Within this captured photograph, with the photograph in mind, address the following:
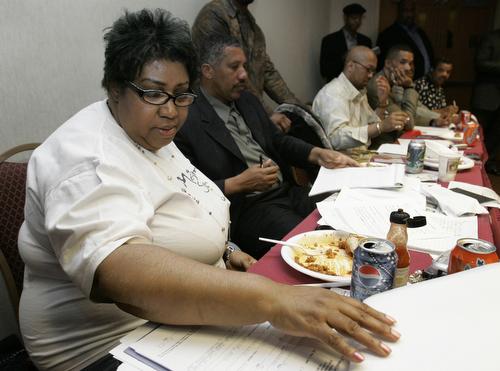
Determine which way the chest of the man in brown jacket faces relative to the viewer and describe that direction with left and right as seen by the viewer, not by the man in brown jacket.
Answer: facing the viewer and to the right of the viewer

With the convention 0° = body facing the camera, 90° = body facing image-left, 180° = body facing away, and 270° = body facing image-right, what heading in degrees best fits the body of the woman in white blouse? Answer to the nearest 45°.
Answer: approximately 315°

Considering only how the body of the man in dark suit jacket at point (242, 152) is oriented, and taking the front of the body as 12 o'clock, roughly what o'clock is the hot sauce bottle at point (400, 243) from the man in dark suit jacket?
The hot sauce bottle is roughly at 1 o'clock from the man in dark suit jacket.

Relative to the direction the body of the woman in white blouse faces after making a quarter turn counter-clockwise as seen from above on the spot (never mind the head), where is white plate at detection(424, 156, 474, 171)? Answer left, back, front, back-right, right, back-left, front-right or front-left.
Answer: front

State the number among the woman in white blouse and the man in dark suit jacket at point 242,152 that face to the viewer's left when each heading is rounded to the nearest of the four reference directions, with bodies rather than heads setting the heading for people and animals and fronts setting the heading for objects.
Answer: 0

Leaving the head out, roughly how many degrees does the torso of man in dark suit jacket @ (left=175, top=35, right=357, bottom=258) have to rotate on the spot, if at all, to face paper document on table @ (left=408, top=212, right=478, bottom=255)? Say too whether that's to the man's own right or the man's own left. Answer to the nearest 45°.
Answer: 0° — they already face it

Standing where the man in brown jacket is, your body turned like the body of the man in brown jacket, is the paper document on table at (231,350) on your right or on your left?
on your right

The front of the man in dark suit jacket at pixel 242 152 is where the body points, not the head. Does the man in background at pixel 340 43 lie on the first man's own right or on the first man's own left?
on the first man's own left

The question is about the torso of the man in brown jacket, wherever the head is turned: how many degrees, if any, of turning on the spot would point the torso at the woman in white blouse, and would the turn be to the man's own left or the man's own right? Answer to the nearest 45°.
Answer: approximately 45° to the man's own right
